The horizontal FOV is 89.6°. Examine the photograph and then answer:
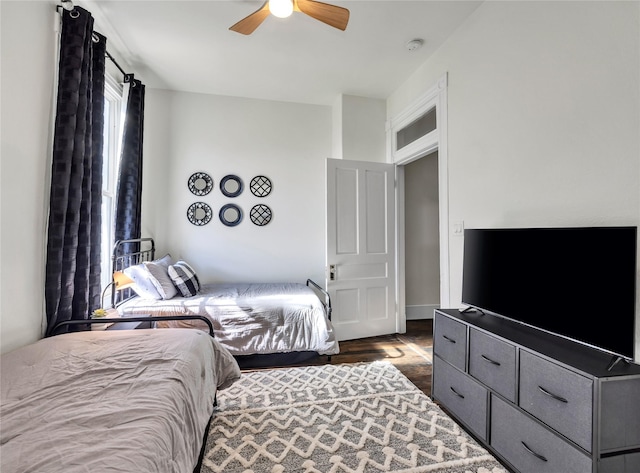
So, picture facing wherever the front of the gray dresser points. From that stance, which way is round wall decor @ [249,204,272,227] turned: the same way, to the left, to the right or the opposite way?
to the left

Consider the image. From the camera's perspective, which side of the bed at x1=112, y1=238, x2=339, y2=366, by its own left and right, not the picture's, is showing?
right

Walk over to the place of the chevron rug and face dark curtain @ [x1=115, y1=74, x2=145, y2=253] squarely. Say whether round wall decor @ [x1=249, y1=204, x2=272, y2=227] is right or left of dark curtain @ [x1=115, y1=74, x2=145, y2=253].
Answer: right

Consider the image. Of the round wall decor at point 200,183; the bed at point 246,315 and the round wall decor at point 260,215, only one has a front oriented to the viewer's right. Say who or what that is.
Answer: the bed

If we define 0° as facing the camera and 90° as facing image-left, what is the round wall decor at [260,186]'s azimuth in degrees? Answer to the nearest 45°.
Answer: approximately 0°

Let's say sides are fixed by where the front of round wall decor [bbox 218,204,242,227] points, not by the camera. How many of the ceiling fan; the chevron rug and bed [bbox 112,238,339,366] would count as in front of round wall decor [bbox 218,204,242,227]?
3

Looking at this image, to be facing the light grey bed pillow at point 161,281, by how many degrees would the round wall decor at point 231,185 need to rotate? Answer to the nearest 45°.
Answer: approximately 45° to its right

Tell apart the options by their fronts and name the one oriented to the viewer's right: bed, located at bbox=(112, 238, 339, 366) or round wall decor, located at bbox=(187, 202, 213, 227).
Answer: the bed

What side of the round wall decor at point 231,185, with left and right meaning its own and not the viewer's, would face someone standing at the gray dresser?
front

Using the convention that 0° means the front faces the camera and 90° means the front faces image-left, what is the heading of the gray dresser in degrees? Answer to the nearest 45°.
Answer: approximately 45°

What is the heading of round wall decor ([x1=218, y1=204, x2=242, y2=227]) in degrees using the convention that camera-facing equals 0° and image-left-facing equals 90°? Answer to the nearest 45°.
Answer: approximately 0°

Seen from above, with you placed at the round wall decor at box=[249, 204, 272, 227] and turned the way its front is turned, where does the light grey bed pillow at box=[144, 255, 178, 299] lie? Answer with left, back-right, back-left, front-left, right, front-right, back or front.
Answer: front-right
